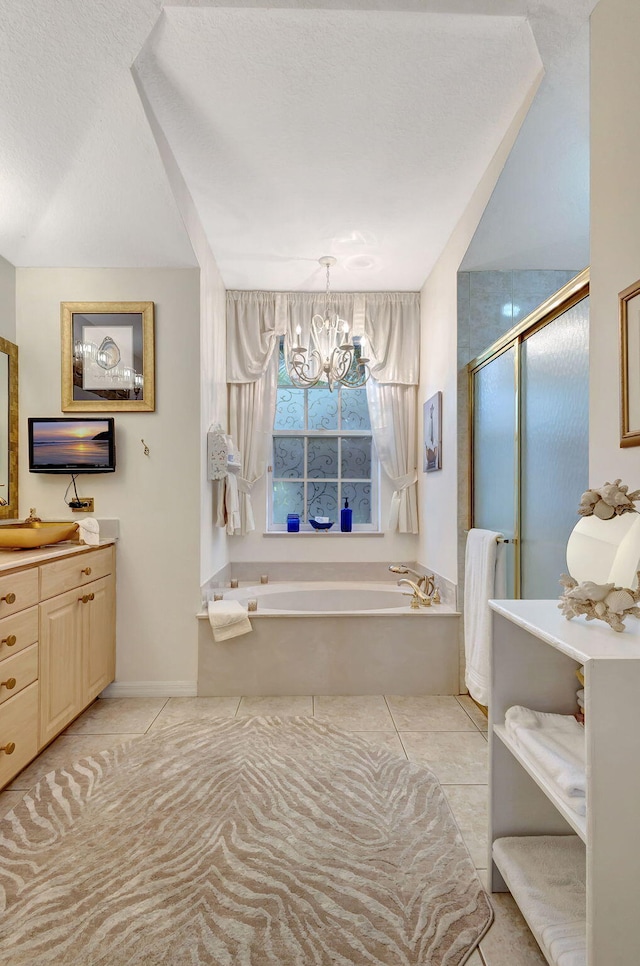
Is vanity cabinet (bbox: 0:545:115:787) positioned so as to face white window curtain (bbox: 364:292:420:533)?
no

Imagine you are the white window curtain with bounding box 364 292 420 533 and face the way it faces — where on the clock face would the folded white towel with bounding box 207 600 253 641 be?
The folded white towel is roughly at 1 o'clock from the white window curtain.

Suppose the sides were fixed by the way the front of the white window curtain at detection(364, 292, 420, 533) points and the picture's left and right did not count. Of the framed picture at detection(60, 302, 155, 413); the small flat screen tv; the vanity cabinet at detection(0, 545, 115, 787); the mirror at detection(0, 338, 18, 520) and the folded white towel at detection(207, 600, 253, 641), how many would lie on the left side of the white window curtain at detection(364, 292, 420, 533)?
0

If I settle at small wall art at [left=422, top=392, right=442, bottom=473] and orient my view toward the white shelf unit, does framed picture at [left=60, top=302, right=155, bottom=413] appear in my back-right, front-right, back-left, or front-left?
front-right

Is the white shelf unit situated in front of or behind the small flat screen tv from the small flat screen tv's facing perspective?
in front

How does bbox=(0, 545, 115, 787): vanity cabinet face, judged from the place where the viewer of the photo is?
facing the viewer and to the right of the viewer

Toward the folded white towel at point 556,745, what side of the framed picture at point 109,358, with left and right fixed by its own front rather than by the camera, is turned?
front

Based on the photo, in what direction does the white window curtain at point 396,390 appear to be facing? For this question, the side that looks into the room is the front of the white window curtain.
toward the camera

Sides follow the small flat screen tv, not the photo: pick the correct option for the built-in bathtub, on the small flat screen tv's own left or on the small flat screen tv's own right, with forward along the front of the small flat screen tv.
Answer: on the small flat screen tv's own left

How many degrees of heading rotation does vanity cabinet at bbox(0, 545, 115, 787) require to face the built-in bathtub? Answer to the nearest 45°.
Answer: approximately 45° to its left

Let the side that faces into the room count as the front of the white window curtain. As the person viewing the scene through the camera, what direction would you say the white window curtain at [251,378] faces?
facing the viewer
